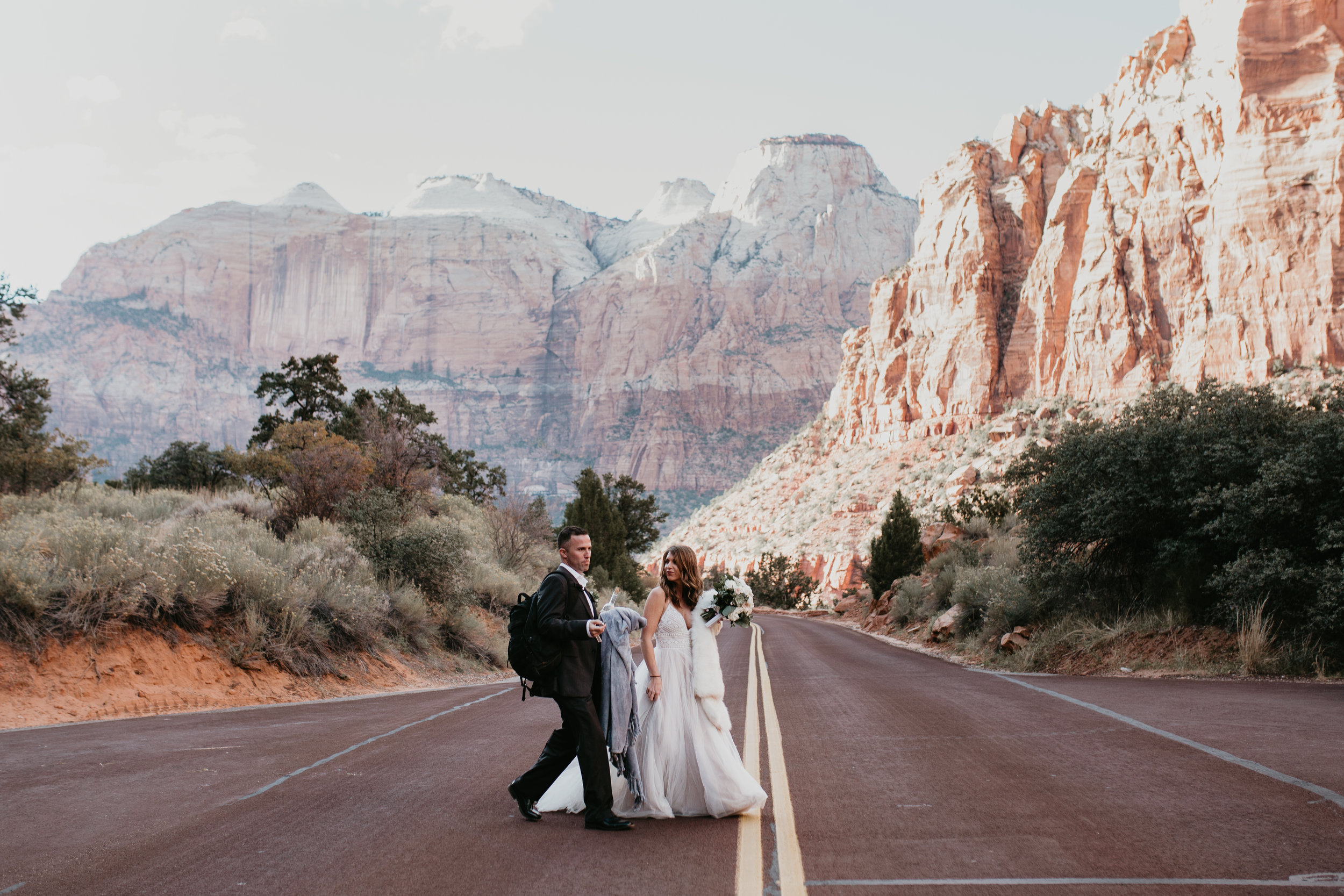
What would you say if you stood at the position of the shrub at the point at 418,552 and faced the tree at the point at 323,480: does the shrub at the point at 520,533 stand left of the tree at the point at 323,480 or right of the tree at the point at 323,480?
right

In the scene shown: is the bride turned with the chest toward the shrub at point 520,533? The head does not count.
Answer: no

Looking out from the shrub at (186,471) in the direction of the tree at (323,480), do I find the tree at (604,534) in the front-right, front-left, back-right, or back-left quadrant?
front-left

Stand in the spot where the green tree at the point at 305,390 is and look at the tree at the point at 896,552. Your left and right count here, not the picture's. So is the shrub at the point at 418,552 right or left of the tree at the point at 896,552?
right

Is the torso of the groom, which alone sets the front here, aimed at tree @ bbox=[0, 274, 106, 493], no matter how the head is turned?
no

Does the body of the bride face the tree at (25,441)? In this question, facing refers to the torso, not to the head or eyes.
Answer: no
